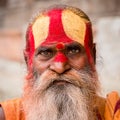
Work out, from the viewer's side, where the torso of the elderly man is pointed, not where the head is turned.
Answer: toward the camera

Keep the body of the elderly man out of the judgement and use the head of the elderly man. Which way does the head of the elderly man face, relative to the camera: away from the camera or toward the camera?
toward the camera
